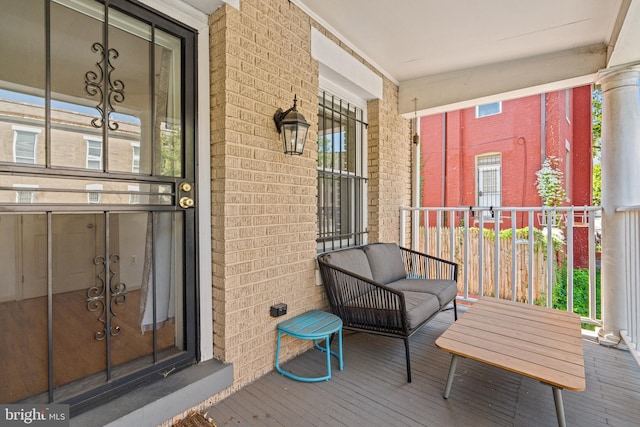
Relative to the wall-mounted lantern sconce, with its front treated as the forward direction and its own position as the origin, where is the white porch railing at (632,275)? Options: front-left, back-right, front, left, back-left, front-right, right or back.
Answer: front-left

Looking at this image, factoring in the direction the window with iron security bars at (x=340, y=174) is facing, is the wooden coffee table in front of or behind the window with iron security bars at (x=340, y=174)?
in front

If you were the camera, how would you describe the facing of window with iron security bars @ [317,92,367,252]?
facing the viewer and to the right of the viewer

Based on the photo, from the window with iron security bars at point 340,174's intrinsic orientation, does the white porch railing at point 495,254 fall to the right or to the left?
on its left

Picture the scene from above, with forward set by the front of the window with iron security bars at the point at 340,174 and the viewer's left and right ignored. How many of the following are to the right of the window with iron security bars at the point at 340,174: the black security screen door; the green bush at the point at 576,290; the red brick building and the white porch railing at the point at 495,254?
1

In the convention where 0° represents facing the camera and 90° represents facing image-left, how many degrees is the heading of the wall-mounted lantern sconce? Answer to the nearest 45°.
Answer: approximately 315°

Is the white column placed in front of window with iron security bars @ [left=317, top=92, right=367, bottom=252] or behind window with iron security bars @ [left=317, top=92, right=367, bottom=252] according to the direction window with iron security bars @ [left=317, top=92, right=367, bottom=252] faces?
in front

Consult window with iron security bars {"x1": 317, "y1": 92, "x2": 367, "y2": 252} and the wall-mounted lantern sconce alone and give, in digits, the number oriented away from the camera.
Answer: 0

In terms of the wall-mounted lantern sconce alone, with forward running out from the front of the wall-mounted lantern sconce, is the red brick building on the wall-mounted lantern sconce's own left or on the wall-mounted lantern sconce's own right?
on the wall-mounted lantern sconce's own left
